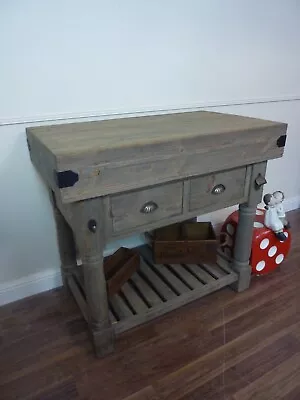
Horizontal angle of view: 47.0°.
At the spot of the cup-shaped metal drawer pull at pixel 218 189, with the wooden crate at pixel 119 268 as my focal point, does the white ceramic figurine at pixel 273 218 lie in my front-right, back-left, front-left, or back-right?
back-right

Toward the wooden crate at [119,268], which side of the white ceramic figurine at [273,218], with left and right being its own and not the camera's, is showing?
right

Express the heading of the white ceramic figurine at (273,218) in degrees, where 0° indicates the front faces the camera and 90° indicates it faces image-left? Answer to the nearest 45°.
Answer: approximately 315°
